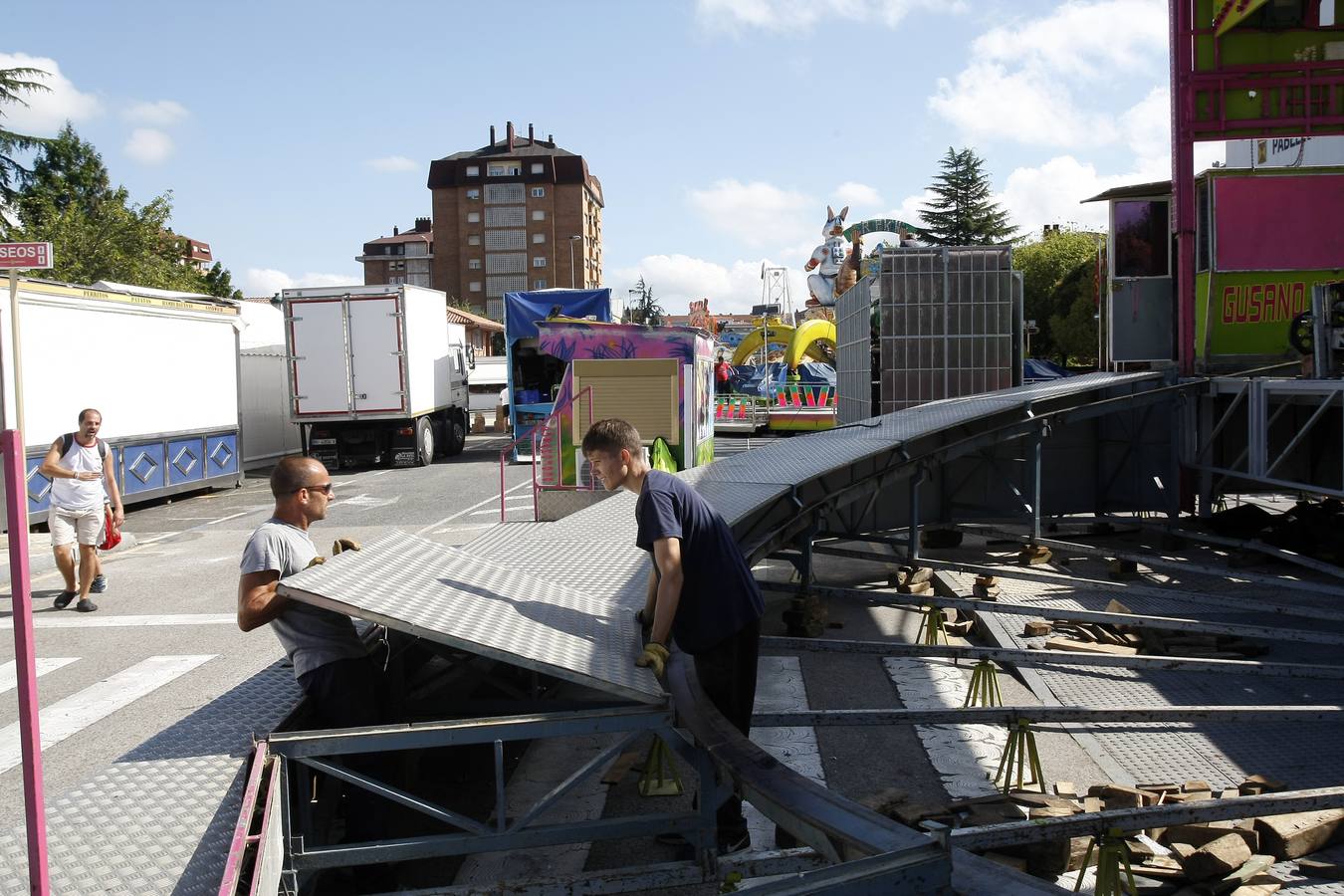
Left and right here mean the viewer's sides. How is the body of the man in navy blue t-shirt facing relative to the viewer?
facing to the left of the viewer

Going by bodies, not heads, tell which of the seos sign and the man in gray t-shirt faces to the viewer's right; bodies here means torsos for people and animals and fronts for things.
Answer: the man in gray t-shirt

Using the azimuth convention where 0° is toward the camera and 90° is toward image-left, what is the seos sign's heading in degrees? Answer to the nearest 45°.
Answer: approximately 0°

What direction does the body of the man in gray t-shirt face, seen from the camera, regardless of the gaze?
to the viewer's right

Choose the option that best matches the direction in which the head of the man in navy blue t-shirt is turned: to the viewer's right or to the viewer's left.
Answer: to the viewer's left

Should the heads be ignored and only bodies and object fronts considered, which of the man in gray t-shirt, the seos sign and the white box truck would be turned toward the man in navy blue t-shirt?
the man in gray t-shirt

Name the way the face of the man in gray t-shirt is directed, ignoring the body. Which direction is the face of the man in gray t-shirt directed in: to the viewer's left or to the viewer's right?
to the viewer's right
